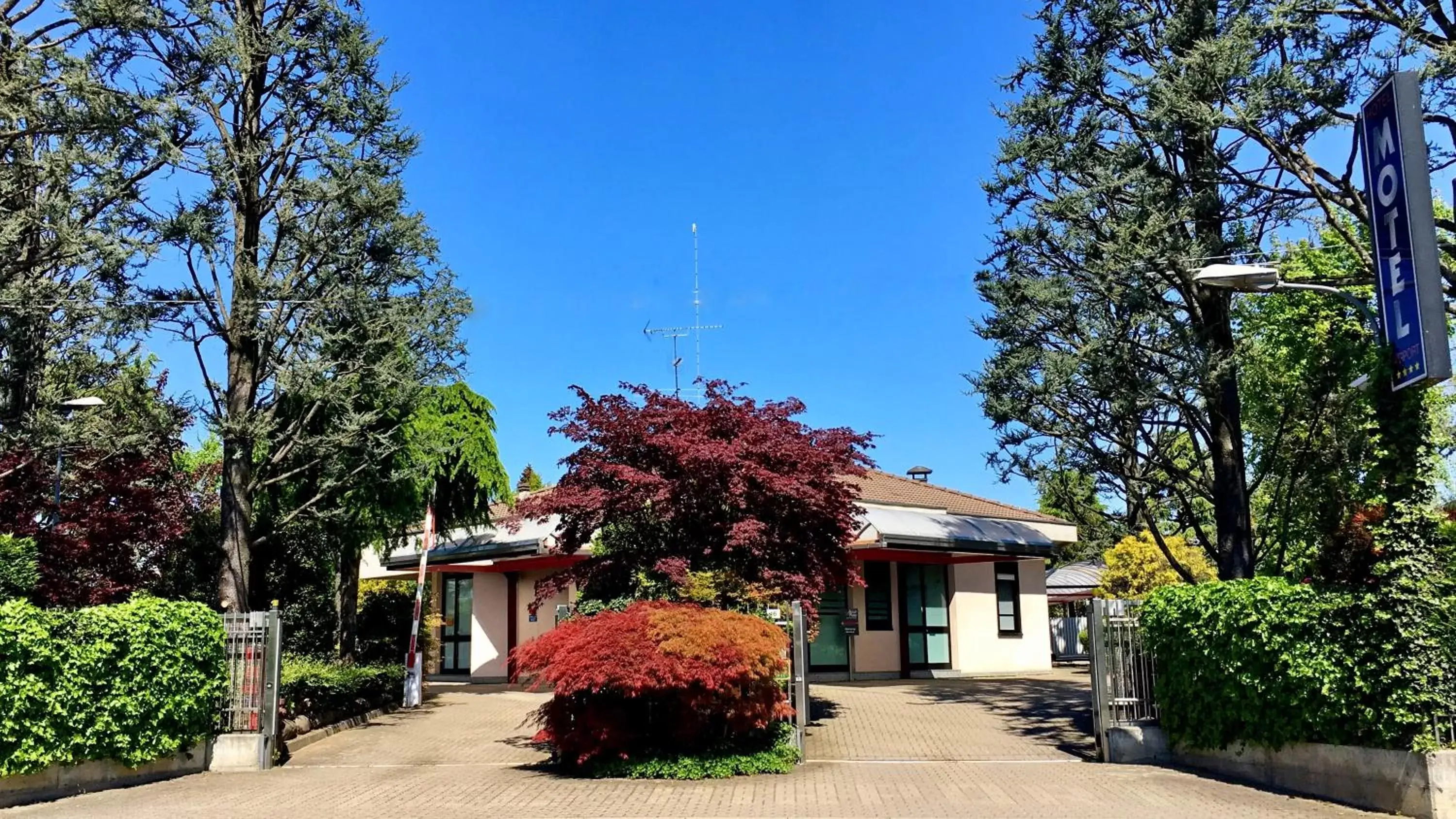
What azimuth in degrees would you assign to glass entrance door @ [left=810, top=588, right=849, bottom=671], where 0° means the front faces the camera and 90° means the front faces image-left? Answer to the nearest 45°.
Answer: approximately 0°

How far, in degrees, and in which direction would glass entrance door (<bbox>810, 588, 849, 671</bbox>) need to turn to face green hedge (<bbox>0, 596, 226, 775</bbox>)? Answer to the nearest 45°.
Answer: approximately 45° to its right

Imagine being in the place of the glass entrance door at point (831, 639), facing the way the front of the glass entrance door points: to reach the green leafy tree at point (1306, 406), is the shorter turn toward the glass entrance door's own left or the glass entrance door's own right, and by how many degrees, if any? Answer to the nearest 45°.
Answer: approximately 45° to the glass entrance door's own left

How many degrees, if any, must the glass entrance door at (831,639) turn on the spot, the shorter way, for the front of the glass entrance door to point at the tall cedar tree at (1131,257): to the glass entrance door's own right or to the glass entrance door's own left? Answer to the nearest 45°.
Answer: approximately 45° to the glass entrance door's own left

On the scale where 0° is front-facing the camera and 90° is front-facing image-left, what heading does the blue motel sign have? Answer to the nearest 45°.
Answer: approximately 45°

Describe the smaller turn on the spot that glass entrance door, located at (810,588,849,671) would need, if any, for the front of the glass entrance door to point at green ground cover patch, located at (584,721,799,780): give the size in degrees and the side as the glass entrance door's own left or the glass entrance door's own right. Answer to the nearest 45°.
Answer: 0° — it already faces it
